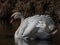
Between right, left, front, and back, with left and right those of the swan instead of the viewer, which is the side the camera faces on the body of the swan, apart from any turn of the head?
left
